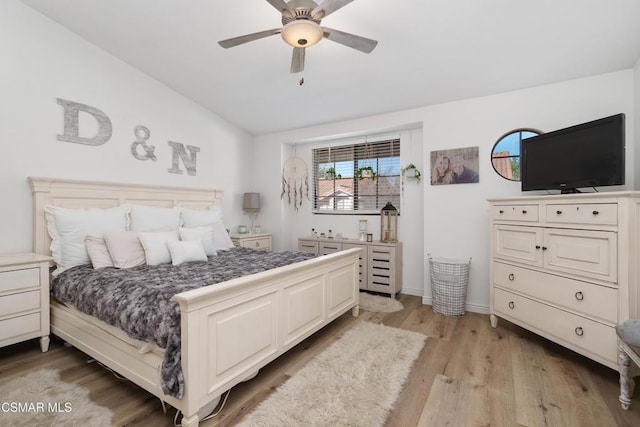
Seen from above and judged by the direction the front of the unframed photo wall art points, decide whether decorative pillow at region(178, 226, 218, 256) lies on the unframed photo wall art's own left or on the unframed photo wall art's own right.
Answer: on the unframed photo wall art's own right

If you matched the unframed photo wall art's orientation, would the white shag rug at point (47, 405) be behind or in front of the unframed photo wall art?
in front

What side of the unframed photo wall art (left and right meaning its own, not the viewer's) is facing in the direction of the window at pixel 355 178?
right

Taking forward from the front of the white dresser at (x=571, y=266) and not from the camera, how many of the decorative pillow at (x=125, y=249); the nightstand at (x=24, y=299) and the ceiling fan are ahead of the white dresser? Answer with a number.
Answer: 3

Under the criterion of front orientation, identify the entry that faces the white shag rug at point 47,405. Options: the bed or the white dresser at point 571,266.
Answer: the white dresser

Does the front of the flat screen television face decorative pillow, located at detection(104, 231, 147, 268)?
yes

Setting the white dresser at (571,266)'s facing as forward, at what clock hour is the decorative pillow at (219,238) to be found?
The decorative pillow is roughly at 1 o'clock from the white dresser.

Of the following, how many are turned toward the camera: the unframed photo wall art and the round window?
2

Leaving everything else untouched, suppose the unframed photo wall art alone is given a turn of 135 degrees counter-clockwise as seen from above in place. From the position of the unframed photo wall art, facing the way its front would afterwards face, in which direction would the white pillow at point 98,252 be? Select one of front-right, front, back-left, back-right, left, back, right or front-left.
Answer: back

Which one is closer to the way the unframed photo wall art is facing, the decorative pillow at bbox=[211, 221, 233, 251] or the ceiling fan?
the ceiling fan

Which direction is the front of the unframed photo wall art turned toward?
toward the camera

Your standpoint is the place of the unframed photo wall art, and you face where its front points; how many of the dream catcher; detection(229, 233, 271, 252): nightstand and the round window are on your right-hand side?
2

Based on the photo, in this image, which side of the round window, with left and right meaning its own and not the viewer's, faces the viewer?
front

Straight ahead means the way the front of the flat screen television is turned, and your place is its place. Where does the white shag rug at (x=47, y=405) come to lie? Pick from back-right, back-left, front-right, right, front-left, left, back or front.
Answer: front

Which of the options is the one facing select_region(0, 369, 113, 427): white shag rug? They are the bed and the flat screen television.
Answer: the flat screen television

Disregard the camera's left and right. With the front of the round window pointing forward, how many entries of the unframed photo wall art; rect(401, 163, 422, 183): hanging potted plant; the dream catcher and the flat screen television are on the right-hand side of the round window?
3

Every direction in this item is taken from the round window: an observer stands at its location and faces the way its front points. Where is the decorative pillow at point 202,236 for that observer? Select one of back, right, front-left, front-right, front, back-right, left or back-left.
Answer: front-right
